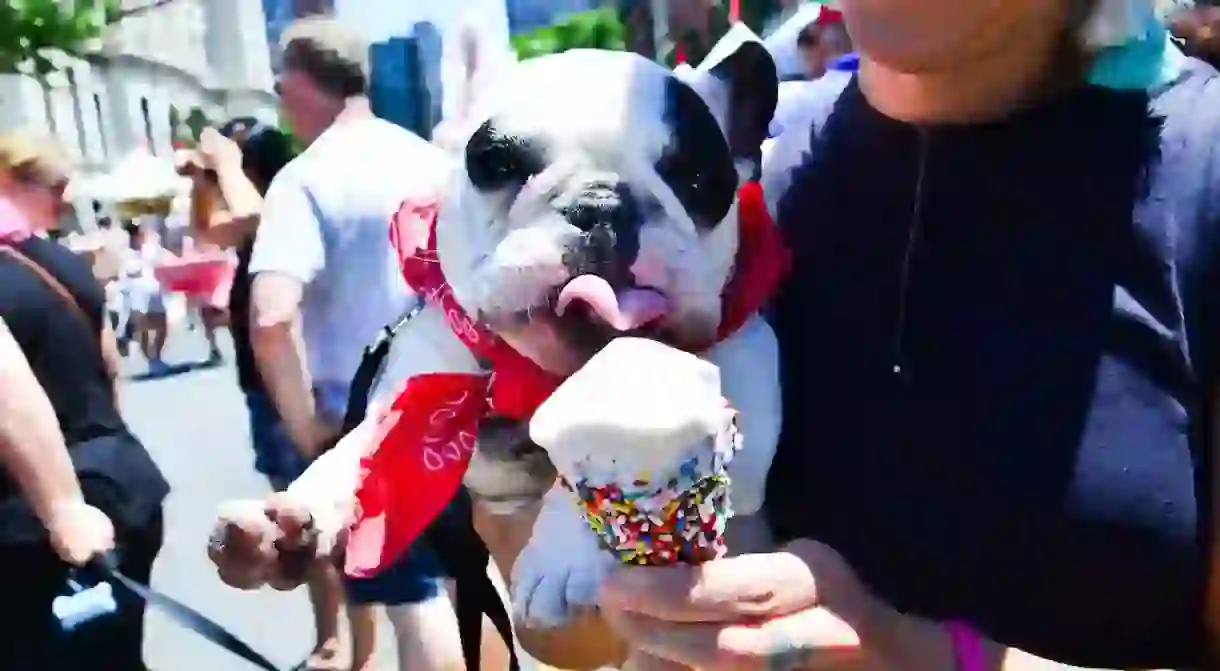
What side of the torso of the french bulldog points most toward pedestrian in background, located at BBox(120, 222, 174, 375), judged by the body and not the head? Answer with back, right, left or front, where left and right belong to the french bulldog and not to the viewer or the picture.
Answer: back

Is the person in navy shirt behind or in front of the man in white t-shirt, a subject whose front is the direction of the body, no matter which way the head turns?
behind

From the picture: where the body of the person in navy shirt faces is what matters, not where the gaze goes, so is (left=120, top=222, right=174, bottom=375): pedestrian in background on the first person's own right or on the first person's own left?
on the first person's own right

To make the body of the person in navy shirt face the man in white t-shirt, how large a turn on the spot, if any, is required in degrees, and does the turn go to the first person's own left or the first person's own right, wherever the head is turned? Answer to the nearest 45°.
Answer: approximately 90° to the first person's own right

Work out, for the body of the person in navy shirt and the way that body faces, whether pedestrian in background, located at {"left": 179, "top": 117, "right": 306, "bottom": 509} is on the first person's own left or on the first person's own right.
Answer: on the first person's own right

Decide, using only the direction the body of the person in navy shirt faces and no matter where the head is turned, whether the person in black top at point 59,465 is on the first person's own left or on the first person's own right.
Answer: on the first person's own right

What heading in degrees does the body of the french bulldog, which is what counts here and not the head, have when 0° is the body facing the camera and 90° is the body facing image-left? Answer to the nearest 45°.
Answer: approximately 0°

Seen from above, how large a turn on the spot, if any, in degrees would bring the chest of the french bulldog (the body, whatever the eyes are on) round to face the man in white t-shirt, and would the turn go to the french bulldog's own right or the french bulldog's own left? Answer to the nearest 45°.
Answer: approximately 180°

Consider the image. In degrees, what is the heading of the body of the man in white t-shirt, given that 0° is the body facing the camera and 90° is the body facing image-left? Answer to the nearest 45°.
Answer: approximately 135°
